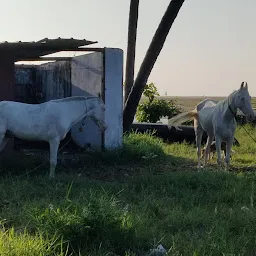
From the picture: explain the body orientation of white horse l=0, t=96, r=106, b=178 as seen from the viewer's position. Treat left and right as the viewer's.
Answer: facing to the right of the viewer

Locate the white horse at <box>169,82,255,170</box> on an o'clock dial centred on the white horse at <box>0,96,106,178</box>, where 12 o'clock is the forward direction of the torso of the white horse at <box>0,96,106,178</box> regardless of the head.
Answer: the white horse at <box>169,82,255,170</box> is roughly at 12 o'clock from the white horse at <box>0,96,106,178</box>.

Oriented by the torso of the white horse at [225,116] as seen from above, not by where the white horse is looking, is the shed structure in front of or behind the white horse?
behind

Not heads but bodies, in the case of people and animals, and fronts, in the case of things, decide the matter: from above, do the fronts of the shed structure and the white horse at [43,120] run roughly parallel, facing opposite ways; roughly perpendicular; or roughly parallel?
roughly perpendicular

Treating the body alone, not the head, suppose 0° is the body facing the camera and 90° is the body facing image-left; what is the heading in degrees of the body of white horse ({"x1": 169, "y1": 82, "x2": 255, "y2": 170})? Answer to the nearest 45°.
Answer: approximately 315°

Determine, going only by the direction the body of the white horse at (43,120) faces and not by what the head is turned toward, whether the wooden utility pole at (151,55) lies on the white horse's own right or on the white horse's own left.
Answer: on the white horse's own left

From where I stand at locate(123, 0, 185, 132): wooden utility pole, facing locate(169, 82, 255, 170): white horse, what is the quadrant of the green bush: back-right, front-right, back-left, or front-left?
back-left

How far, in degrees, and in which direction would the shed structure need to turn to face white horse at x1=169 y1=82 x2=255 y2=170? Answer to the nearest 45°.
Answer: approximately 45° to its left

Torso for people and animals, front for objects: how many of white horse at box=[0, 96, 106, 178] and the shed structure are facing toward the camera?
1
